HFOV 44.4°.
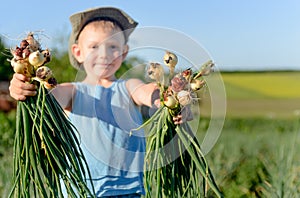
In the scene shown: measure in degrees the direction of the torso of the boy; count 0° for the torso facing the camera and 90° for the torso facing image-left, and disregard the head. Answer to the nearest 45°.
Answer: approximately 0°
